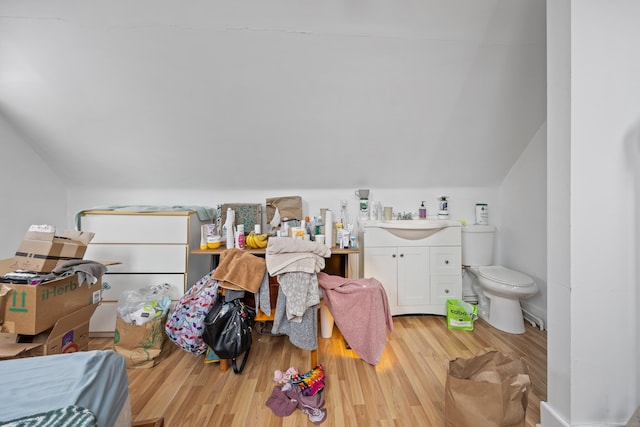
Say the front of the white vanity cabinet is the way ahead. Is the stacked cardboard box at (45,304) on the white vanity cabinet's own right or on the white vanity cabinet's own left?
on the white vanity cabinet's own right

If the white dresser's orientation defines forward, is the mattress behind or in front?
in front

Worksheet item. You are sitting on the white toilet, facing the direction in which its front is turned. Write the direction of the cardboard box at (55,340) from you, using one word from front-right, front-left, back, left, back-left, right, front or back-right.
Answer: right

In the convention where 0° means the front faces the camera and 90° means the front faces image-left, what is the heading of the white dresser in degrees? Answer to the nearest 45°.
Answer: approximately 0°

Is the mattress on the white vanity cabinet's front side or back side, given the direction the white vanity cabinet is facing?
on the front side

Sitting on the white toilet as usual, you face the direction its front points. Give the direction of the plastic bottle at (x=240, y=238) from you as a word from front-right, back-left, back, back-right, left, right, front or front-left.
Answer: right

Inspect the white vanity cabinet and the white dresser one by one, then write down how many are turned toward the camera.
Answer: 2

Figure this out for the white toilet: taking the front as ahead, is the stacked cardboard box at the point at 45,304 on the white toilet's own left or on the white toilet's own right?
on the white toilet's own right

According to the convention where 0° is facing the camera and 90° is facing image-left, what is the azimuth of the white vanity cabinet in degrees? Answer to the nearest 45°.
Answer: approximately 0°

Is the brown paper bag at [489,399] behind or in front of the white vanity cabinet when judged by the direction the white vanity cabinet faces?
in front

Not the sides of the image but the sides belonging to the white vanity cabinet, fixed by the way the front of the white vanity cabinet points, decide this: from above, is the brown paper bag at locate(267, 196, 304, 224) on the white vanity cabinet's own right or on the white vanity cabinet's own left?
on the white vanity cabinet's own right
